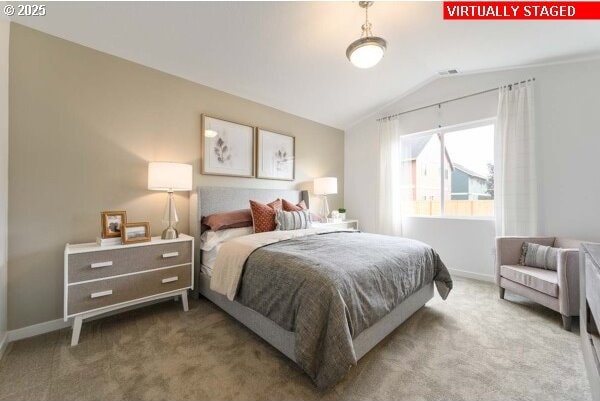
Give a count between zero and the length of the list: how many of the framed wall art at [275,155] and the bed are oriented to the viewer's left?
0

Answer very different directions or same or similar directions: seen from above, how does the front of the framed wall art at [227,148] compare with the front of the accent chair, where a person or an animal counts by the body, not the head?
very different directions

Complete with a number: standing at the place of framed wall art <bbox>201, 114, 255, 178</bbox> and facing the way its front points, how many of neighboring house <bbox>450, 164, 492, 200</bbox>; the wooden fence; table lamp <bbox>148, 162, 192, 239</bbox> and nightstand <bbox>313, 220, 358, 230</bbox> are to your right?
1

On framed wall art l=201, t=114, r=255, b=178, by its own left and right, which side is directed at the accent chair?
front

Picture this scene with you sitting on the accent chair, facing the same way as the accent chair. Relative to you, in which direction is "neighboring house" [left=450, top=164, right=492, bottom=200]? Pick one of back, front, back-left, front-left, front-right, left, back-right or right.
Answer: right

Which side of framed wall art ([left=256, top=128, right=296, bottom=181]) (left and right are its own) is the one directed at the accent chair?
front

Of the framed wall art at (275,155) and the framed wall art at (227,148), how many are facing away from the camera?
0

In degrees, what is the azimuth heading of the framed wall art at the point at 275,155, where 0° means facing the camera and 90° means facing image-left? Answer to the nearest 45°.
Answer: approximately 315°

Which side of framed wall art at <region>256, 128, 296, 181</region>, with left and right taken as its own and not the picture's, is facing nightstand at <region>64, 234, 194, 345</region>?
right

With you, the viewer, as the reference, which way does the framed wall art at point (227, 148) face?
facing the viewer and to the right of the viewer
